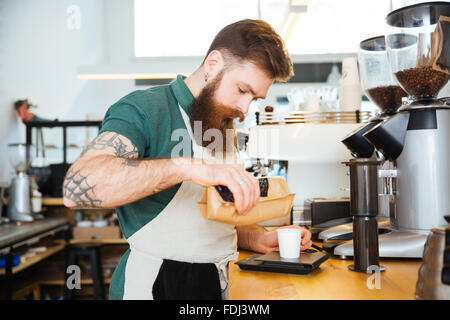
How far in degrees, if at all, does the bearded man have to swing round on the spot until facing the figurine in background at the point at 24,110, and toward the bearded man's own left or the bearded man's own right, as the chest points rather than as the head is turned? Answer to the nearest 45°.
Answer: approximately 180°

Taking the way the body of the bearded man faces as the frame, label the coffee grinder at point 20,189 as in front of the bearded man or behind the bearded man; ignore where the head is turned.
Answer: behind

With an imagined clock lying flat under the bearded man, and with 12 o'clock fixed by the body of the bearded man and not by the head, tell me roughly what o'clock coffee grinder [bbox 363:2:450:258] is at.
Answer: The coffee grinder is roughly at 11 o'clock from the bearded man.

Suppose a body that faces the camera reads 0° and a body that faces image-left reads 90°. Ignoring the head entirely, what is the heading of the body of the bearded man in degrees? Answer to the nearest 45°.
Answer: approximately 315°
